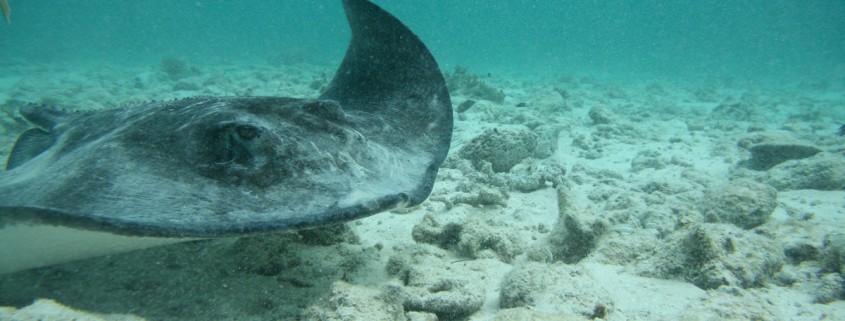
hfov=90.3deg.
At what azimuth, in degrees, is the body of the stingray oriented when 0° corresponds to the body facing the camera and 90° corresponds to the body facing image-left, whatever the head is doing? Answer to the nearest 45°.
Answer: approximately 315°
